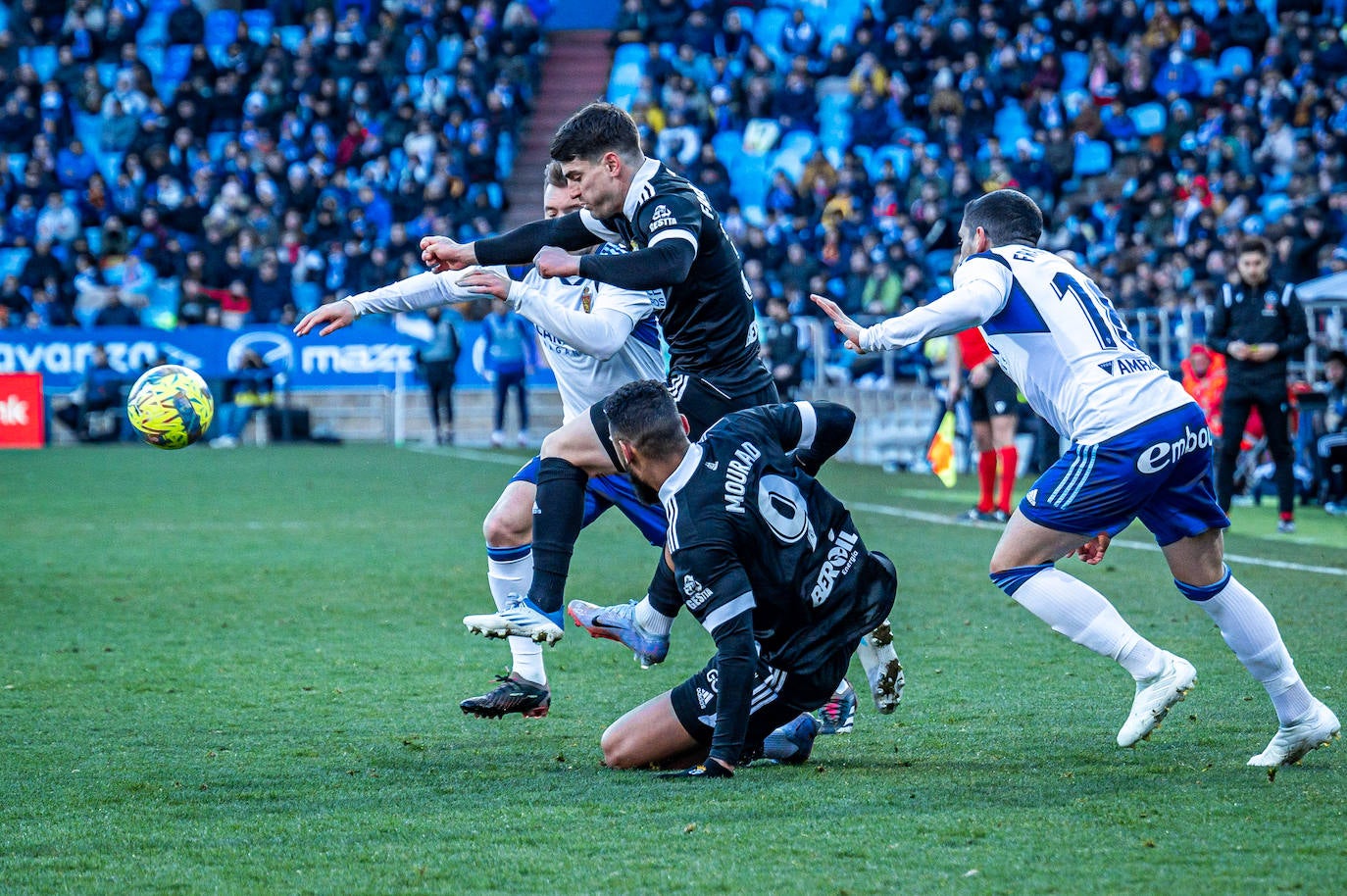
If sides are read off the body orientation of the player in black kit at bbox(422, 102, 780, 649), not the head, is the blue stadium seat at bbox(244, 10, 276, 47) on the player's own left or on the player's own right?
on the player's own right

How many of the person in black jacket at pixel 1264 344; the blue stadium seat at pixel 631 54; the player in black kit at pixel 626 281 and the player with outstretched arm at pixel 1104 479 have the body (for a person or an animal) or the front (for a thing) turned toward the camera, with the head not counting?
2

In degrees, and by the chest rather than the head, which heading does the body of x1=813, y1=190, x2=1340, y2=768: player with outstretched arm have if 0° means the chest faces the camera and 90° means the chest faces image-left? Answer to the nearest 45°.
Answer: approximately 135°

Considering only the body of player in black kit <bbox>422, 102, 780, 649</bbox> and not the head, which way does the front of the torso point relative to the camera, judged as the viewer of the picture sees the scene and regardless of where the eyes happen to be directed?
to the viewer's left

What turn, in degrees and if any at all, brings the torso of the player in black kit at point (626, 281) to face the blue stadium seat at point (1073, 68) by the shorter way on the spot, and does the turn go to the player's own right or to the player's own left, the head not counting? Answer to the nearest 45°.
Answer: approximately 90° to the player's own right

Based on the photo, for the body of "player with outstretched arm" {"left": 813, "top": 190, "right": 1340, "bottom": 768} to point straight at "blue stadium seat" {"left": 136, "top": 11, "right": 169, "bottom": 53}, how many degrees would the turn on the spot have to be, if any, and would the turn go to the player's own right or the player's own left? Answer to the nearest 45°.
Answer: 0° — they already face it

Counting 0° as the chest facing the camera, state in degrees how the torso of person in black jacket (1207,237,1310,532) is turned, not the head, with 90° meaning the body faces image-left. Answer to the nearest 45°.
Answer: approximately 0°

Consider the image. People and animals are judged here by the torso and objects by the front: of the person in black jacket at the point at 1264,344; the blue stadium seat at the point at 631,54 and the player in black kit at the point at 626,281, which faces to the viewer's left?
the player in black kit

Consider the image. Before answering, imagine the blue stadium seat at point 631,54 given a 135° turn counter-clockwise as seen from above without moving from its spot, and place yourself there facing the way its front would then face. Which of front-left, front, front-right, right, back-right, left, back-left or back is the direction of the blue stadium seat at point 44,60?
back-left

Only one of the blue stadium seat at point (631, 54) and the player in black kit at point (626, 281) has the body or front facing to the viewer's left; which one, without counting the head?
the player in black kit

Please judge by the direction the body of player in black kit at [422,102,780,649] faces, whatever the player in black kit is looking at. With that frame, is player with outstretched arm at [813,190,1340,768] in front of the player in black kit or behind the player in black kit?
behind
